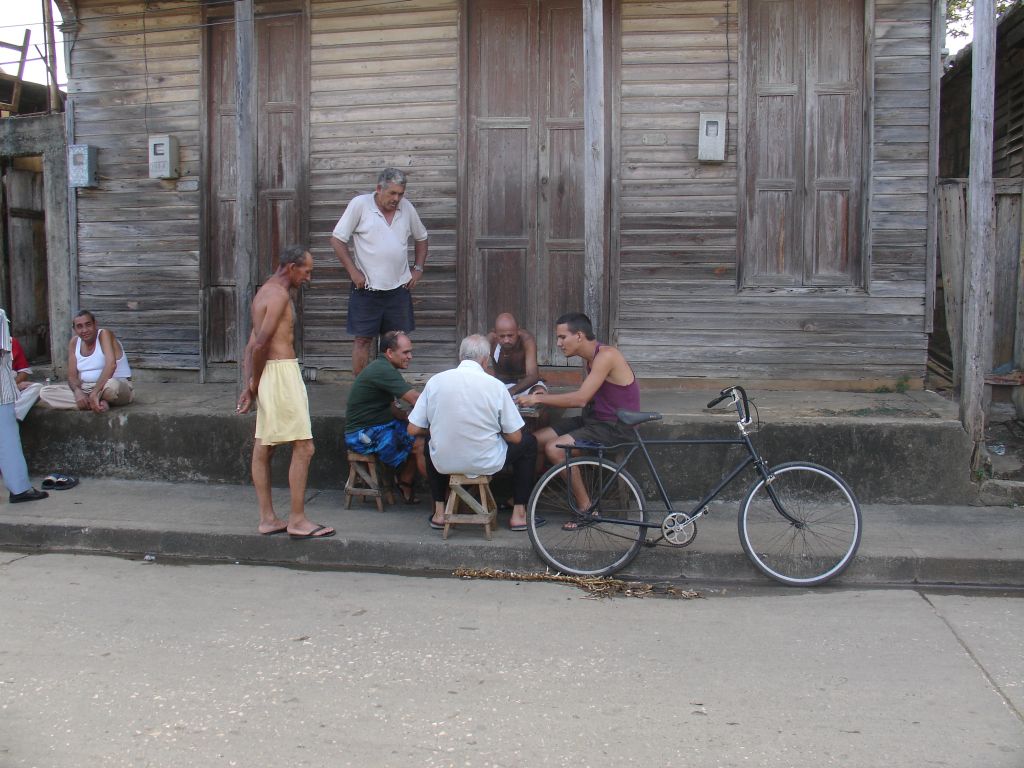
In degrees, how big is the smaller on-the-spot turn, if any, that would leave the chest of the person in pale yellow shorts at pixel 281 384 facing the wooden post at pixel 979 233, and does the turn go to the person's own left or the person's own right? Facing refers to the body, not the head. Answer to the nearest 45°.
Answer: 0° — they already face it

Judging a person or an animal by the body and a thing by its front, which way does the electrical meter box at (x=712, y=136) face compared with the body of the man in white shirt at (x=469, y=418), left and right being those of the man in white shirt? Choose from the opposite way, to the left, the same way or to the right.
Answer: the opposite way

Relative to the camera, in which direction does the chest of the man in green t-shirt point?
to the viewer's right

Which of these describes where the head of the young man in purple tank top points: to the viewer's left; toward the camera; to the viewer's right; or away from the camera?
to the viewer's left

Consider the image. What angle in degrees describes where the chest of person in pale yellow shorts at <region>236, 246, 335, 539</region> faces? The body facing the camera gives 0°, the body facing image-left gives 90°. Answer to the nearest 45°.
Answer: approximately 270°

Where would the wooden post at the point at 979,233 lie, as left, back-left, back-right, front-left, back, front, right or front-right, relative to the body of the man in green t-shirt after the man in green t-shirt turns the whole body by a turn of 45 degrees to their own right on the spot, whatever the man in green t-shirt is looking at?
front-left

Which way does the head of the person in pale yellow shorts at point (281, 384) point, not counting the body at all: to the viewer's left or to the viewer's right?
to the viewer's right

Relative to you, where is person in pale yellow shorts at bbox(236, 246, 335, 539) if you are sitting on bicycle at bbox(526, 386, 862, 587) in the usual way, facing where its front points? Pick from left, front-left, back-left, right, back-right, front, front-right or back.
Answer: back

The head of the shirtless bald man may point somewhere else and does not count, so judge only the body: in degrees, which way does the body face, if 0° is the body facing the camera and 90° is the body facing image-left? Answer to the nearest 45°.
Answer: approximately 0°

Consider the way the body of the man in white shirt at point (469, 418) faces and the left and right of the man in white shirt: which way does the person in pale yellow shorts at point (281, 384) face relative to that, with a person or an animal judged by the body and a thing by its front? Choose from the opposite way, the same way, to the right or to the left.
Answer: to the right

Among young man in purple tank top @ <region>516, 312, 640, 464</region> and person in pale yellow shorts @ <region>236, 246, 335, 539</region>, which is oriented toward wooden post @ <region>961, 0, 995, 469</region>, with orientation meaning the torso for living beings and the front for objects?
the person in pale yellow shorts

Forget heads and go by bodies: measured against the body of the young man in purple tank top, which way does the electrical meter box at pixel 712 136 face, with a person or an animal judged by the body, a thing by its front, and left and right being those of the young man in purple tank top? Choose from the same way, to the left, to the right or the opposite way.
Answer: to the left

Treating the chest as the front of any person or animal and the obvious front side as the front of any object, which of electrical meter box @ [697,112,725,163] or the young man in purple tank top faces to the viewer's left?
the young man in purple tank top

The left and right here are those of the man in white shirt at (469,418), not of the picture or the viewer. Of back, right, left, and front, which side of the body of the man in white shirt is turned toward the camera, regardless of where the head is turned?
back

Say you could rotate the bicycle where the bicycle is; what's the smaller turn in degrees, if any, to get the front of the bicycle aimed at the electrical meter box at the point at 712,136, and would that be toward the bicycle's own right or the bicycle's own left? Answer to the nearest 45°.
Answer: approximately 90° to the bicycle's own left

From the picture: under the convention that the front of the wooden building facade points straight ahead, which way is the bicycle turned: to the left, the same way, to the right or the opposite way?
to the left

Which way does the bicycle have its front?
to the viewer's right

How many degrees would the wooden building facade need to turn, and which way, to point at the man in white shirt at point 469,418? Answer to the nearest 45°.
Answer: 0° — it already faces them
